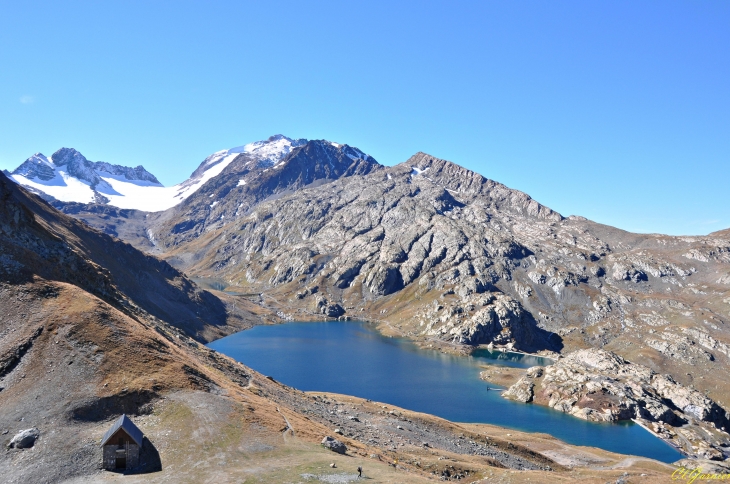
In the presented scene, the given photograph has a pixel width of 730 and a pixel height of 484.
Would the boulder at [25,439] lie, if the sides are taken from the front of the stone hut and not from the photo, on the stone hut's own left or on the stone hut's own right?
on the stone hut's own right

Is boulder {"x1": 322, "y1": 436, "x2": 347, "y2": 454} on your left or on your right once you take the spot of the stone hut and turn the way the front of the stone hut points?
on your left

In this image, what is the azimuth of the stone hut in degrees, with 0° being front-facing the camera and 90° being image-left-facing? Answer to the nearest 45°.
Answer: approximately 0°
